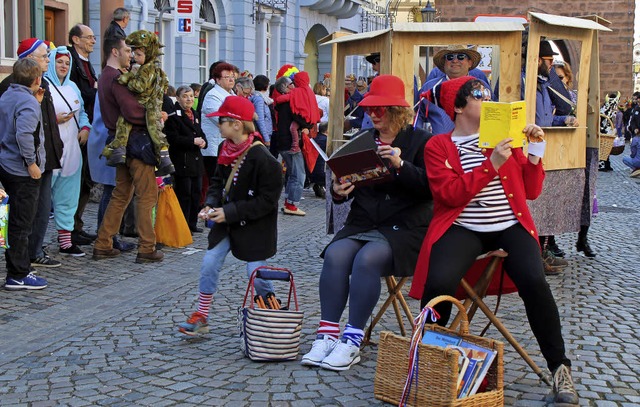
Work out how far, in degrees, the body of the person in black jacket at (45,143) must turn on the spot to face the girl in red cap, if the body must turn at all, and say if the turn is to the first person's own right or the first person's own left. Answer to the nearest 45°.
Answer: approximately 45° to the first person's own right

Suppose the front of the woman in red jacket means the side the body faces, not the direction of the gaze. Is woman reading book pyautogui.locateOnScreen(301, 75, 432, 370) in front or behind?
behind

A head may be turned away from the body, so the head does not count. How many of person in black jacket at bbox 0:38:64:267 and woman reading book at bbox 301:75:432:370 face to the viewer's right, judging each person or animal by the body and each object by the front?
1

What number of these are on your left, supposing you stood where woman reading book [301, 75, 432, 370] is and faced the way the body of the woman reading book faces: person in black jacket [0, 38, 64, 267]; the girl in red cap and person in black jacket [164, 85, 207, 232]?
0

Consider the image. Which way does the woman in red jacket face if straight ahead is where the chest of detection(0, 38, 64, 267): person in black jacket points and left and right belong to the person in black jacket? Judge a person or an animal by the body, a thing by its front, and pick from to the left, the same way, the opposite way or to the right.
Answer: to the right

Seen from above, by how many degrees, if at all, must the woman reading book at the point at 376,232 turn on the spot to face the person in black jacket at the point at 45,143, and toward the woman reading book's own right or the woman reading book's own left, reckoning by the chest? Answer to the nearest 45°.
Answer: approximately 90° to the woman reading book's own right

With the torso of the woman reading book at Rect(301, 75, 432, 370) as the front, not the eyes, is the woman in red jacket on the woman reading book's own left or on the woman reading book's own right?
on the woman reading book's own left

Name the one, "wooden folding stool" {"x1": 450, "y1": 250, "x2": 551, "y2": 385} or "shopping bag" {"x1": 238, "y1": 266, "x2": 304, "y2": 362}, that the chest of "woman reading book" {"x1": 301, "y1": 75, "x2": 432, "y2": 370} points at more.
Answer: the shopping bag

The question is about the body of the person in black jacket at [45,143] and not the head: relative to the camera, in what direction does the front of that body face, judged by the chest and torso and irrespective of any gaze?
to the viewer's right

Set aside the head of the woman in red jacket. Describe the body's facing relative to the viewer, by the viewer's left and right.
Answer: facing the viewer and to the right of the viewer

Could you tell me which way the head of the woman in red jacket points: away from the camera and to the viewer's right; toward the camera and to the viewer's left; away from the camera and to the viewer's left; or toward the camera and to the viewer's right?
toward the camera and to the viewer's right

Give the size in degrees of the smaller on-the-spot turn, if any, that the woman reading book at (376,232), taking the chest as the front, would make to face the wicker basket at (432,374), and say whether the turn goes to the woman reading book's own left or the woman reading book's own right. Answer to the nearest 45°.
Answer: approximately 45° to the woman reading book's own left

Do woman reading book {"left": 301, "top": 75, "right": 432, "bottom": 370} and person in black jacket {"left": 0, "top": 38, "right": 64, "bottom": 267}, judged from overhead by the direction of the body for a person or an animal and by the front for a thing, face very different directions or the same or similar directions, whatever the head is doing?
very different directions

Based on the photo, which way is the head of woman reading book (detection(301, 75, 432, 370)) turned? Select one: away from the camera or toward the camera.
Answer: toward the camera

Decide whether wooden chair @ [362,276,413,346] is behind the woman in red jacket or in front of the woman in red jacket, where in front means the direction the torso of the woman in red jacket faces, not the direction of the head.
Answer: behind

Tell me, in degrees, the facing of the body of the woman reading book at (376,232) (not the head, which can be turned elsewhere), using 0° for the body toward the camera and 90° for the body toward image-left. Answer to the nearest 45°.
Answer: approximately 45°

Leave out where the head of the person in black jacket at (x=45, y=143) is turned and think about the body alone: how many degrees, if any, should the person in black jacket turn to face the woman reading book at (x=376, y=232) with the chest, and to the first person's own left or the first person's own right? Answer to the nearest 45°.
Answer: approximately 45° to the first person's own right
